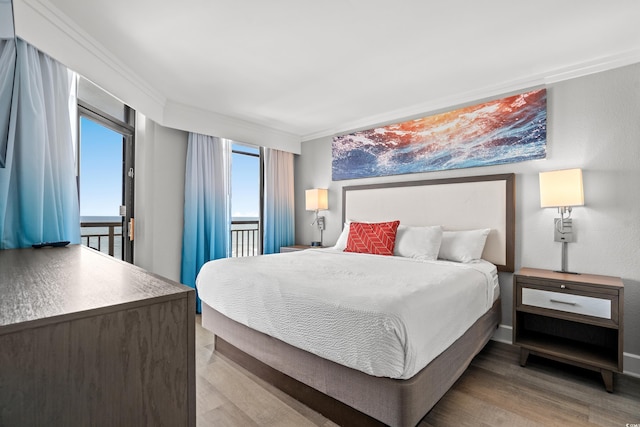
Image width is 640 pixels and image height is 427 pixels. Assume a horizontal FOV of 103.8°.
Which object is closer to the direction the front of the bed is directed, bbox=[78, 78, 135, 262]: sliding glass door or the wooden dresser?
the wooden dresser

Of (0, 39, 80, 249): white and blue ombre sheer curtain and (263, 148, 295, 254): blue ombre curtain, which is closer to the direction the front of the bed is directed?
the white and blue ombre sheer curtain

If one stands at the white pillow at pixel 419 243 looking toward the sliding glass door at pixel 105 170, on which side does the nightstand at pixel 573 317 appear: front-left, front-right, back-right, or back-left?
back-left

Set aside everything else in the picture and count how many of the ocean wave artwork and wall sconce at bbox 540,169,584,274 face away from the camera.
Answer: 0

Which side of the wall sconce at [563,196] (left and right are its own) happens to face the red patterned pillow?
right

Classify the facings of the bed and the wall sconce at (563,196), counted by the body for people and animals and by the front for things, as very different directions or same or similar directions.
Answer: same or similar directions

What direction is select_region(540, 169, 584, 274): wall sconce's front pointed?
toward the camera

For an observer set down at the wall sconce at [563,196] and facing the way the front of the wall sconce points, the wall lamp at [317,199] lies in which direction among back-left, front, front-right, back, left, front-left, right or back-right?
right

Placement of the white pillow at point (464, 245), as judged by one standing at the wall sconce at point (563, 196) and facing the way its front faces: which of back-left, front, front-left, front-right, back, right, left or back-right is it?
right

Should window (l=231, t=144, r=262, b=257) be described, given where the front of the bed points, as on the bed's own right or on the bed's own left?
on the bed's own right

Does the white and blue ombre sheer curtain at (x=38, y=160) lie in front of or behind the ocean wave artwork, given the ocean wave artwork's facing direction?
in front

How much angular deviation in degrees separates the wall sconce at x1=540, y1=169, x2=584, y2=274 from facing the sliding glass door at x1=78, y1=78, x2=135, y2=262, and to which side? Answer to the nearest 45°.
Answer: approximately 45° to its right

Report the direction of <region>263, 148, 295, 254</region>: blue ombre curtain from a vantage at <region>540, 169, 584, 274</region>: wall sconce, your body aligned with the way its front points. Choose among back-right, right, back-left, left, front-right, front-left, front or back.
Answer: right

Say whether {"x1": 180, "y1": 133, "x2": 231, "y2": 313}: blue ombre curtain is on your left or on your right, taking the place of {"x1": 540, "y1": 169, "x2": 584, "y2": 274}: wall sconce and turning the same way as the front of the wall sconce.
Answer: on your right

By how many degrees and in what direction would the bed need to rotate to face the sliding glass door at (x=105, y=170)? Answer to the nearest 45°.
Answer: approximately 45° to its right

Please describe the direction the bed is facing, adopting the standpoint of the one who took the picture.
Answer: facing the viewer and to the left of the viewer

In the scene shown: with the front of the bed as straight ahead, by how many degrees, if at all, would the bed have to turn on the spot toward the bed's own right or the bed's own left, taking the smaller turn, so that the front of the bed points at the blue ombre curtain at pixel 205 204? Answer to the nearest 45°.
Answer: approximately 90° to the bed's own right
